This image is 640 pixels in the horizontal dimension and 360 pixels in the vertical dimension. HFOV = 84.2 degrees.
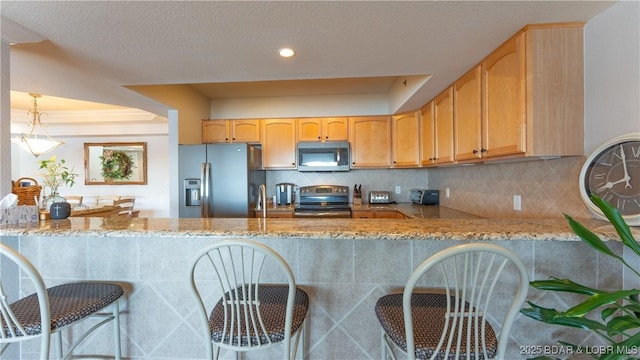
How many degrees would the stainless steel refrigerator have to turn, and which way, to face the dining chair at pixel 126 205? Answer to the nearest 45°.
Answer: approximately 135° to its right

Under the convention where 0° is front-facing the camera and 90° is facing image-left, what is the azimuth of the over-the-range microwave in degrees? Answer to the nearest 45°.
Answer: approximately 0°

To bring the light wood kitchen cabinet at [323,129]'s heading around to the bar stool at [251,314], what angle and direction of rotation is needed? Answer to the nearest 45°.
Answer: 0° — it already faces it

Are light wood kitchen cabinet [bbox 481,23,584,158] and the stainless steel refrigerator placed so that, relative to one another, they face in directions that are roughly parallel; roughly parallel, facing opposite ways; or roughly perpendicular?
roughly perpendicular

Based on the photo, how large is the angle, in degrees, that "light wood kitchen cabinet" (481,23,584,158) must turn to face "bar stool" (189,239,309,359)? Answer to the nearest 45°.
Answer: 0° — it already faces it

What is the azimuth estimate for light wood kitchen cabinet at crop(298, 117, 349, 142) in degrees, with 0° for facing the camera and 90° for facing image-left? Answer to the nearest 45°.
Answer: approximately 0°

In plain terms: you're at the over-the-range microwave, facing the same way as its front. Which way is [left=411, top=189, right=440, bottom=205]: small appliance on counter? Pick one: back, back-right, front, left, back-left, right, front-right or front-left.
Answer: left

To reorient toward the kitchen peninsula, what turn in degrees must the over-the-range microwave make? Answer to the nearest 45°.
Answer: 0° — it already faces it

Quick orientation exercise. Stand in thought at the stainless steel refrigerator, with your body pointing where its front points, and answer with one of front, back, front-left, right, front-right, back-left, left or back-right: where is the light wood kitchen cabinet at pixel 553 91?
front-left

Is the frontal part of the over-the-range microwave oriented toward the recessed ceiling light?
yes

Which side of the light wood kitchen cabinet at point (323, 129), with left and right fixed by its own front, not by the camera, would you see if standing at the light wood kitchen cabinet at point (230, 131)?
right
